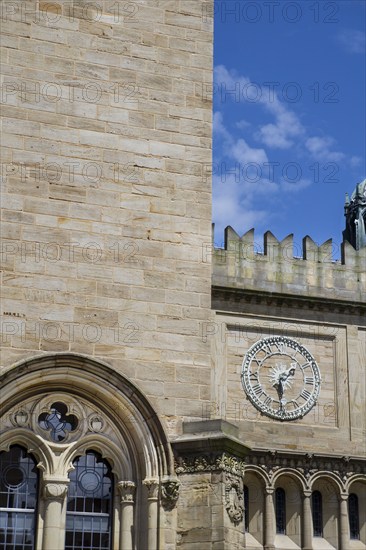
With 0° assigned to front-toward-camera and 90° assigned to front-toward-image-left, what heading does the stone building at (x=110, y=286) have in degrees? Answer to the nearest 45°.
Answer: approximately 0°
